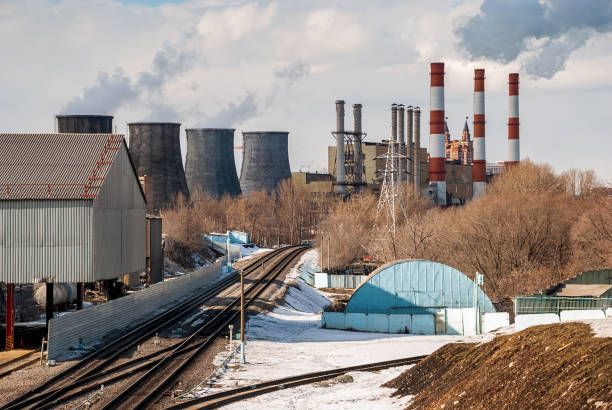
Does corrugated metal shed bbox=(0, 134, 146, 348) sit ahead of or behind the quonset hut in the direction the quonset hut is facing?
ahead

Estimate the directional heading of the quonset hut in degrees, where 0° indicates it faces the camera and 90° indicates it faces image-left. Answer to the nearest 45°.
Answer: approximately 0°

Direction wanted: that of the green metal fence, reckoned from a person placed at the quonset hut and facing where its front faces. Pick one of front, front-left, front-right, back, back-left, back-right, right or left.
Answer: front-left

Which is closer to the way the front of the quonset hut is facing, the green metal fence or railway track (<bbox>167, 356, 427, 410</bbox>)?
the railway track

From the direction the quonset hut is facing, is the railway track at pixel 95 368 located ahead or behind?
ahead

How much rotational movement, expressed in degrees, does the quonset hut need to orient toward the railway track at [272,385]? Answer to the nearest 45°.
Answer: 0° — it already faces it

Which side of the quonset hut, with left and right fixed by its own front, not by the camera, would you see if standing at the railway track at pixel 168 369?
front
